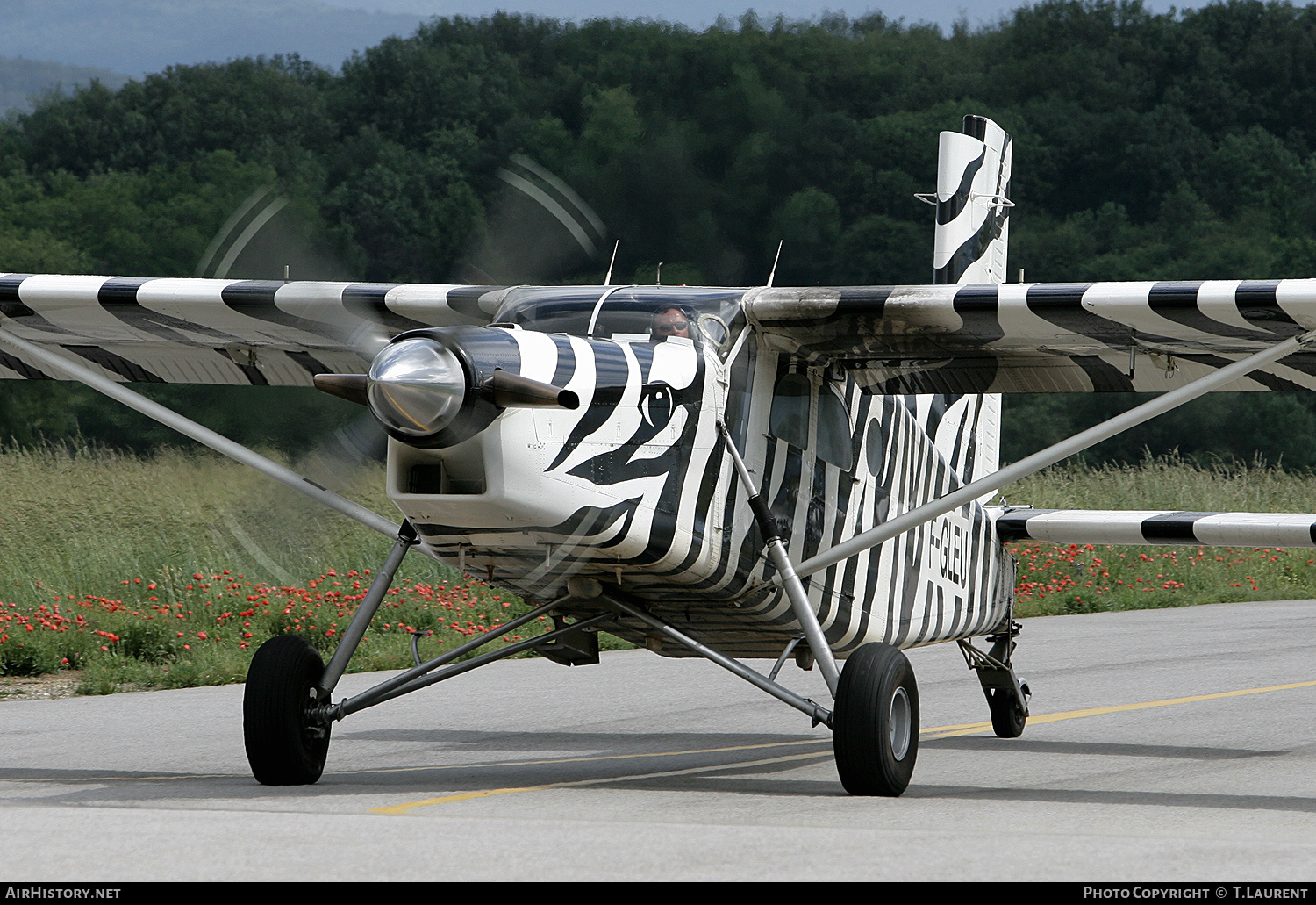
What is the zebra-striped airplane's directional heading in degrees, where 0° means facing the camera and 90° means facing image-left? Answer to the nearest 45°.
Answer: approximately 45°
